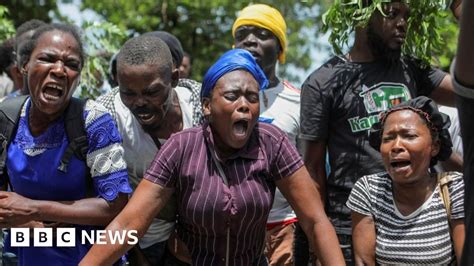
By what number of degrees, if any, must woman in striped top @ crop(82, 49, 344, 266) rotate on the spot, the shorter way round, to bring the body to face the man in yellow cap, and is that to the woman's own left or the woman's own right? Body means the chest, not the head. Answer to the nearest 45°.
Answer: approximately 180°

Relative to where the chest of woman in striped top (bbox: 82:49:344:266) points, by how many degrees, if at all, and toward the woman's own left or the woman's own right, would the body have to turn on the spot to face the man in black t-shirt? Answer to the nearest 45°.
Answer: approximately 135° to the woman's own left

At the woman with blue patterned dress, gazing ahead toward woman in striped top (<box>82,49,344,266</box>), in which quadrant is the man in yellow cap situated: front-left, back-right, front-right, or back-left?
front-left

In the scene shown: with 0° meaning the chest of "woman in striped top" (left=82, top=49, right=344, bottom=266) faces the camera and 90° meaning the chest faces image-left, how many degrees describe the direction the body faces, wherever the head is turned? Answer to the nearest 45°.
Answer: approximately 0°

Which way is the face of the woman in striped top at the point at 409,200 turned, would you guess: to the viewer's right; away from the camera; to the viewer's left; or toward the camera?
toward the camera

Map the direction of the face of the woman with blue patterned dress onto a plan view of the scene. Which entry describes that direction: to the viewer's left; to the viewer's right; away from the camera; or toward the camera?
toward the camera

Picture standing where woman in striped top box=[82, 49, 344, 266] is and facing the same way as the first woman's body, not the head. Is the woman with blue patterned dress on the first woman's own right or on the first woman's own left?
on the first woman's own right

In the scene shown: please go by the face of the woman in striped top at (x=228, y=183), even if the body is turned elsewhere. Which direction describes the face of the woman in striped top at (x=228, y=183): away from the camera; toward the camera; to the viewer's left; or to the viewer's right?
toward the camera
